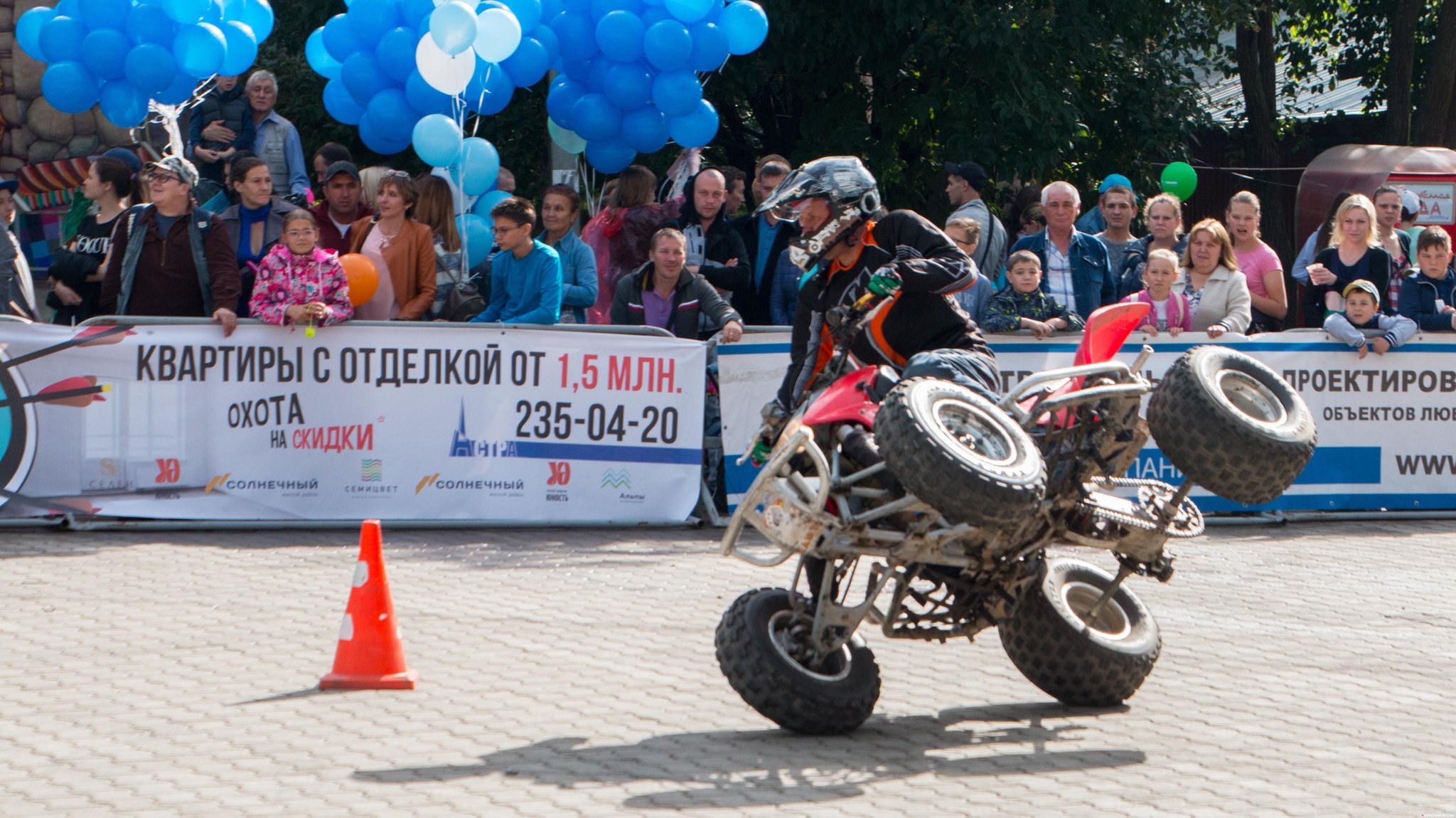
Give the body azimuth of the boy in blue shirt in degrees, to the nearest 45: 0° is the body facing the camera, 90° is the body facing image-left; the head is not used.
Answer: approximately 45°

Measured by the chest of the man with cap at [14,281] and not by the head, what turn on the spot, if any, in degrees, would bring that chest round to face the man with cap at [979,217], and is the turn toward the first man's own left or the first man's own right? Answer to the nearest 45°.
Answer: approximately 45° to the first man's own left

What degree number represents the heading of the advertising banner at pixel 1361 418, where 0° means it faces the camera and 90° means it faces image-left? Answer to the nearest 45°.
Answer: approximately 0°

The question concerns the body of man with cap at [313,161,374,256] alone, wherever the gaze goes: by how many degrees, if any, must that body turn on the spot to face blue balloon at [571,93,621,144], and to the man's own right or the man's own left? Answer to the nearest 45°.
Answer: approximately 90° to the man's own left

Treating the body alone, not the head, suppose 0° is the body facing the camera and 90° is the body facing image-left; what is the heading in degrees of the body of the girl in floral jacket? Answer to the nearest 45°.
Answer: approximately 0°

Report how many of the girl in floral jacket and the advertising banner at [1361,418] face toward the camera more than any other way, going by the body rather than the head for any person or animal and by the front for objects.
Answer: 2
